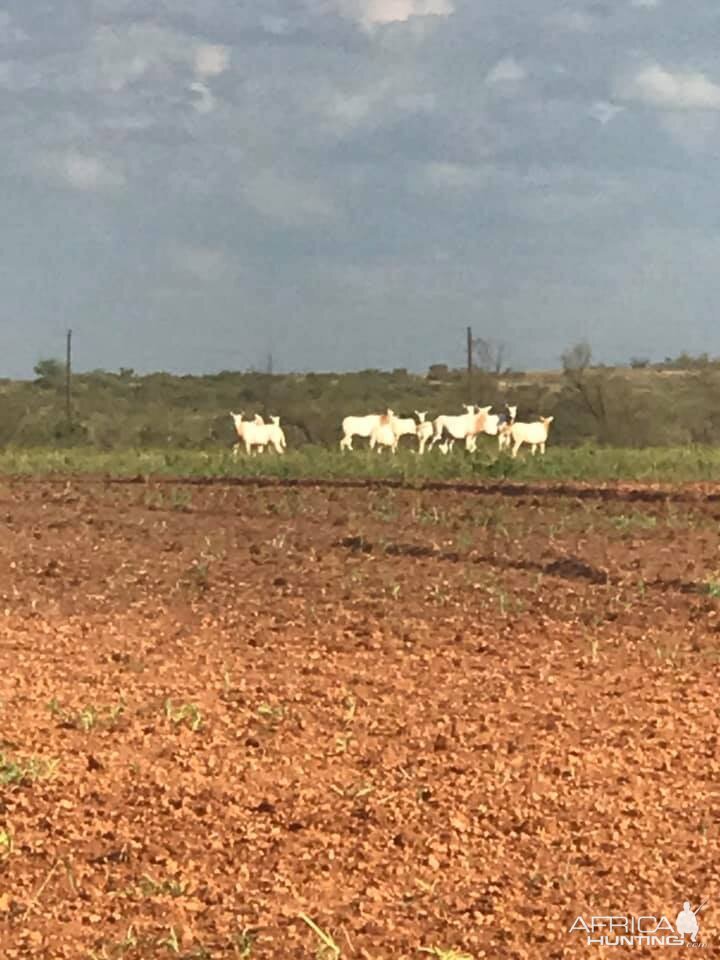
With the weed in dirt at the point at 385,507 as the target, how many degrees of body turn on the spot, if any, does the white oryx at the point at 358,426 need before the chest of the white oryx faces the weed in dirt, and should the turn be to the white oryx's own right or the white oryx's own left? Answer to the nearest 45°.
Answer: approximately 90° to the white oryx's own right

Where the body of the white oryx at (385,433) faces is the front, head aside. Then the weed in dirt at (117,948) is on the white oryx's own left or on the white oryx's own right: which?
on the white oryx's own right

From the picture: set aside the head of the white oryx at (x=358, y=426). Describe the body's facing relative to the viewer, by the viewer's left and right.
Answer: facing to the right of the viewer

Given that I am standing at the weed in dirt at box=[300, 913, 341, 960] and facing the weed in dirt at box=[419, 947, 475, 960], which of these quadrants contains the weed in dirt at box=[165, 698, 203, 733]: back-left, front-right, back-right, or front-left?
back-left

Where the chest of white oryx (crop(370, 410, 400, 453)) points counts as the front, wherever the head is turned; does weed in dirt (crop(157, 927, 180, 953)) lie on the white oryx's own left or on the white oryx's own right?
on the white oryx's own right

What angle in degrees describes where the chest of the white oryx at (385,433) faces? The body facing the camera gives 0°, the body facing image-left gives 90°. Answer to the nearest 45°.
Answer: approximately 315°

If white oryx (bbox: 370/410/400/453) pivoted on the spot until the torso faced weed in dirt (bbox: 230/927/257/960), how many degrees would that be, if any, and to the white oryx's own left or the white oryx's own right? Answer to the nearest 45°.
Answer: approximately 45° to the white oryx's own right

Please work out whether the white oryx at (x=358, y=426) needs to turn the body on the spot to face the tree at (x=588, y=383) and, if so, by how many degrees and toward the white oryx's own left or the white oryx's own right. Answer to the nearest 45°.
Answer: approximately 45° to the white oryx's own left

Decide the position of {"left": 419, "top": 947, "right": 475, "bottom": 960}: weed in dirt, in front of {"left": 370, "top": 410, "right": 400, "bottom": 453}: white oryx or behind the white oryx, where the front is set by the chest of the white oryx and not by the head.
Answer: in front
